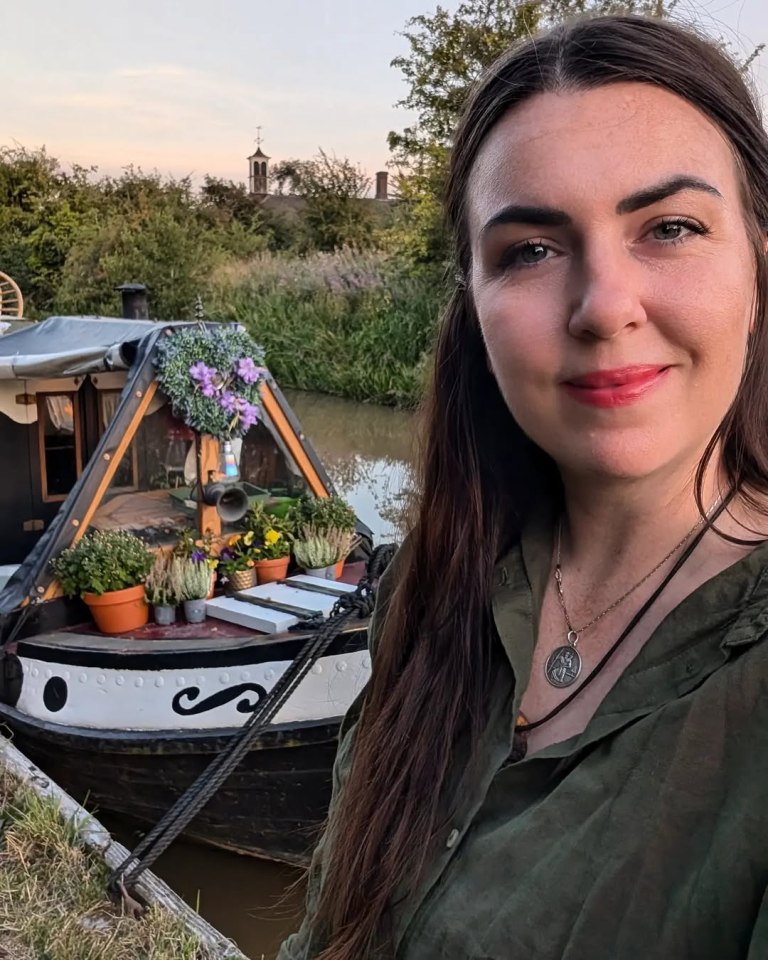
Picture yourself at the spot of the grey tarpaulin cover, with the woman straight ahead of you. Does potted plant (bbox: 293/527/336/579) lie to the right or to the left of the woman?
left

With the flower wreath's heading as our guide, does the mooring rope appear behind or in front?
in front

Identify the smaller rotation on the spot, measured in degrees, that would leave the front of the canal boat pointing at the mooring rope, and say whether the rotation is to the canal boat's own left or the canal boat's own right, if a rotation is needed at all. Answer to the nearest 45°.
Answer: approximately 45° to the canal boat's own right

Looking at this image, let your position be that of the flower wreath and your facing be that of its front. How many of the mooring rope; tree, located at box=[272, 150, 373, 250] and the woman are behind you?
1

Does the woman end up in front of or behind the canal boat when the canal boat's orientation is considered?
in front

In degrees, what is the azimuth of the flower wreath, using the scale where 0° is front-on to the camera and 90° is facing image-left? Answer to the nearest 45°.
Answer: approximately 0°

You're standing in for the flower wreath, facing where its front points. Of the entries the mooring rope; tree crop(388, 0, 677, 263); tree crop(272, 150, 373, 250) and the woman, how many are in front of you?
2

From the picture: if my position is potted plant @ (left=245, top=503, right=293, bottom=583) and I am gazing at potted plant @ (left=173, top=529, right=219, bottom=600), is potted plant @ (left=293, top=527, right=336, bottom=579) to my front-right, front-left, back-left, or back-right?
back-left

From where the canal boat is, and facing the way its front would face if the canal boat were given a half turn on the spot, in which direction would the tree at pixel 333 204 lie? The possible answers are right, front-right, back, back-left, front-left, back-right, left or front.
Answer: front-right

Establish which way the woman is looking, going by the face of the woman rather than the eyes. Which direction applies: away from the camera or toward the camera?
toward the camera

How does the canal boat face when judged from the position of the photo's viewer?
facing the viewer and to the right of the viewer

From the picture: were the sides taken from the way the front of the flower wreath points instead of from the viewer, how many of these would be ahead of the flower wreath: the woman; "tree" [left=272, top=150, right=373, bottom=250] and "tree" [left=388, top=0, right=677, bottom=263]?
1

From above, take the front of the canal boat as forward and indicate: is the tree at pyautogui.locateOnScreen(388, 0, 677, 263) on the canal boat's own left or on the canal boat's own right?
on the canal boat's own left
